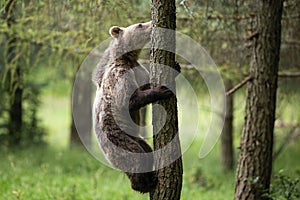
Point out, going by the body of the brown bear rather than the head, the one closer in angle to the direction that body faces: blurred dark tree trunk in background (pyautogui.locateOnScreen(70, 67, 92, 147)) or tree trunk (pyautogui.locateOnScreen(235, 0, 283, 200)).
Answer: the tree trunk

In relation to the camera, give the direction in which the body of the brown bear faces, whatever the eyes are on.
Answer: to the viewer's right

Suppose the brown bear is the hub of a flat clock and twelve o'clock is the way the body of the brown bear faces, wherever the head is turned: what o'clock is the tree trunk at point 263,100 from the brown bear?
The tree trunk is roughly at 11 o'clock from the brown bear.

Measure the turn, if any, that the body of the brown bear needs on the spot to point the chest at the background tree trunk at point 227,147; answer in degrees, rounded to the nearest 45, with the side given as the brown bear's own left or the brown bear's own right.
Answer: approximately 90° to the brown bear's own left

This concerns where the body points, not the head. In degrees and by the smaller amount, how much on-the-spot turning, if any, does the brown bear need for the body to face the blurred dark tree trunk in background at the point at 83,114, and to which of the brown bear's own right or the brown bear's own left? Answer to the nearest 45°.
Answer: approximately 90° to the brown bear's own left
